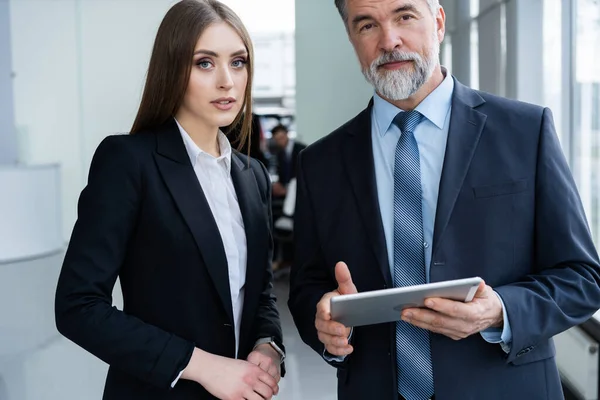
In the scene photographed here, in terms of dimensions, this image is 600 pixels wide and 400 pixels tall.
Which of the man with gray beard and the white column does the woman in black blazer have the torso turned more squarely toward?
the man with gray beard

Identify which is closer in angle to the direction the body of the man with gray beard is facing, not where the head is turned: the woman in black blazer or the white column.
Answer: the woman in black blazer

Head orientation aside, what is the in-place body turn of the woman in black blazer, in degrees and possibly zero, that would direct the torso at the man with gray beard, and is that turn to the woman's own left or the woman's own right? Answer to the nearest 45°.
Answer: approximately 45° to the woman's own left

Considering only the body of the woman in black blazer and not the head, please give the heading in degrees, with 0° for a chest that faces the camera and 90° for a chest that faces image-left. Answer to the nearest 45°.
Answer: approximately 315°

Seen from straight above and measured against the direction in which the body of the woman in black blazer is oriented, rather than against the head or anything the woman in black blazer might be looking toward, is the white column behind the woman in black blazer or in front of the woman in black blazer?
behind

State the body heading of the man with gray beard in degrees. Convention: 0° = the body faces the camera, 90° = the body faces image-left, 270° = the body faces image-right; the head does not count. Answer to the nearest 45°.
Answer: approximately 0°

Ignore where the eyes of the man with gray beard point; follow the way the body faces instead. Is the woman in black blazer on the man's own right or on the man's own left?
on the man's own right
